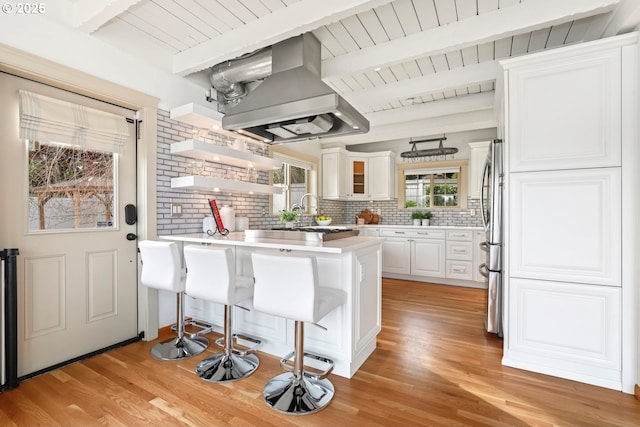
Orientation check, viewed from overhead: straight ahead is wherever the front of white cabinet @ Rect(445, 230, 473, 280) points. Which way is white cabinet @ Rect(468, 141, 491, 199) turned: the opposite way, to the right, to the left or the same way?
the same way

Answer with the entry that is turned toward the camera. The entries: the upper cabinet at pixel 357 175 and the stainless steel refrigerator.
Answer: the upper cabinet

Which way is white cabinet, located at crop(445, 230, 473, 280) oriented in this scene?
toward the camera

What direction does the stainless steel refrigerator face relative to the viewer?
to the viewer's left

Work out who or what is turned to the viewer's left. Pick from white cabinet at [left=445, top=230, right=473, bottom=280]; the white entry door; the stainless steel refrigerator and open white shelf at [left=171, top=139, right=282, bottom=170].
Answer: the stainless steel refrigerator

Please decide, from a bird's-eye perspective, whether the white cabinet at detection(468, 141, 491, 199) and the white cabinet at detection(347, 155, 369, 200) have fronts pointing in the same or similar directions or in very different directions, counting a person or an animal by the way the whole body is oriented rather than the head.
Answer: same or similar directions

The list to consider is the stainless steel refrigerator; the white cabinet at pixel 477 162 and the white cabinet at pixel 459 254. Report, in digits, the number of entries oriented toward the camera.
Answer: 2

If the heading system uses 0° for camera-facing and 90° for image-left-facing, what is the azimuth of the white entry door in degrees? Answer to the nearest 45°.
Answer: approximately 315°

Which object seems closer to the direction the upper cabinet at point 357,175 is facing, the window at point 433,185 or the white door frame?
the white door frame

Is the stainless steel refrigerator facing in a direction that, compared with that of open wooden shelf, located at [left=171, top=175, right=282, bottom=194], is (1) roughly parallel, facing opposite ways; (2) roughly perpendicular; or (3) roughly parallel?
roughly parallel, facing opposite ways

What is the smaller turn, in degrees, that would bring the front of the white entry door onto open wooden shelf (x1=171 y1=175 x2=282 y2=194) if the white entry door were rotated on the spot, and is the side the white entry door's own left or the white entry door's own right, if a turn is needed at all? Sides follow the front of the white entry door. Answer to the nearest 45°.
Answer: approximately 45° to the white entry door's own left

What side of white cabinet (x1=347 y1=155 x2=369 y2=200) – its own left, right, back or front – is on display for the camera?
front

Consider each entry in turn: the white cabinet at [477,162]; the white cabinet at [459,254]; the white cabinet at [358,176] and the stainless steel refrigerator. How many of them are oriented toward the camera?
3

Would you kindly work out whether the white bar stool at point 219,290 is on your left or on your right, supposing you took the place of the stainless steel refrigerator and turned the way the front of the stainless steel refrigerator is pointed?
on your left

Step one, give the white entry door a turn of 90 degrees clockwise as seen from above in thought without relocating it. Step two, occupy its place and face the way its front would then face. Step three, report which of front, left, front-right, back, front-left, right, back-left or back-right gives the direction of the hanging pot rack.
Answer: back-left

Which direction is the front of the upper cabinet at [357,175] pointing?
toward the camera

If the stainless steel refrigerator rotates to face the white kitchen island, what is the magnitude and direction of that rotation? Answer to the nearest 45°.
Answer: approximately 45° to its left

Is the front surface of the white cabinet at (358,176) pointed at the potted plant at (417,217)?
no

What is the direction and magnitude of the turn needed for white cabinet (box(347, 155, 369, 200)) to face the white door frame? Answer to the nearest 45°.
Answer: approximately 45° to its right

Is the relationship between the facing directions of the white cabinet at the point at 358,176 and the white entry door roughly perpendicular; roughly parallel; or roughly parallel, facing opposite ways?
roughly perpendicular
